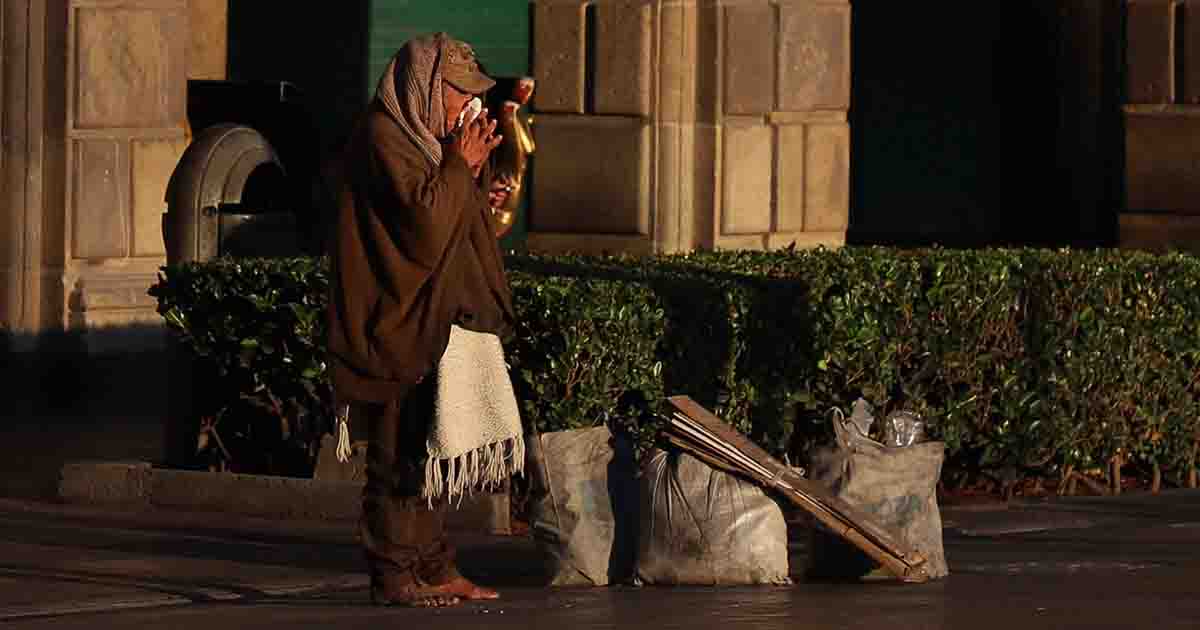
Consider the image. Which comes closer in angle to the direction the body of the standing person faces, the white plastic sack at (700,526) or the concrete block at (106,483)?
the white plastic sack

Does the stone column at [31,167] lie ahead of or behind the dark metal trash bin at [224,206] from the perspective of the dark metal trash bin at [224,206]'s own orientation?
behind

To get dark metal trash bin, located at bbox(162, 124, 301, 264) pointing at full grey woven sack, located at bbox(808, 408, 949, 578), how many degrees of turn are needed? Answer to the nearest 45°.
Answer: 0° — it already faces it

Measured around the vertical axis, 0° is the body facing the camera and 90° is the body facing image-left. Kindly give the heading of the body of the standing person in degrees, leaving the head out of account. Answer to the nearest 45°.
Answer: approximately 270°

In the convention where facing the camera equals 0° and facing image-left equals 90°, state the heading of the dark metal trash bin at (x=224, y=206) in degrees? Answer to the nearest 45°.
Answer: approximately 315°

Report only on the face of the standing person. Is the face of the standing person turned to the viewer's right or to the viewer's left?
to the viewer's right

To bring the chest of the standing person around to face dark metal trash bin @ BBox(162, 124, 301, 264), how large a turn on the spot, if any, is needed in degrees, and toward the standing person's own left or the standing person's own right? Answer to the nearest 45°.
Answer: approximately 90° to the standing person's own left
